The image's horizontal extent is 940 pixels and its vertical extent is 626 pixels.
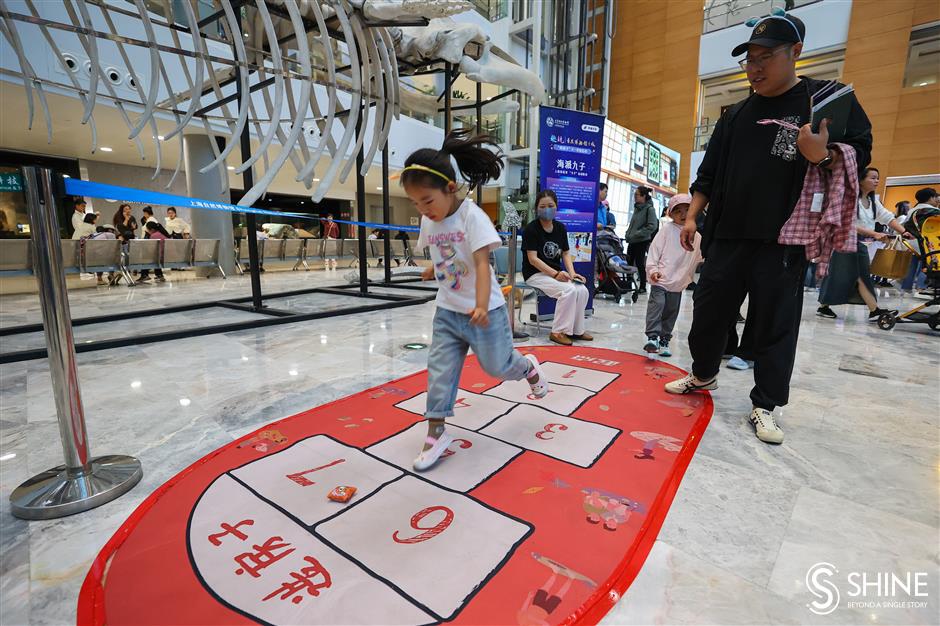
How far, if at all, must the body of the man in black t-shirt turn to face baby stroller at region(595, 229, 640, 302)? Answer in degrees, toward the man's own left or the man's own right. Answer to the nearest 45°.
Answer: approximately 90° to the man's own right

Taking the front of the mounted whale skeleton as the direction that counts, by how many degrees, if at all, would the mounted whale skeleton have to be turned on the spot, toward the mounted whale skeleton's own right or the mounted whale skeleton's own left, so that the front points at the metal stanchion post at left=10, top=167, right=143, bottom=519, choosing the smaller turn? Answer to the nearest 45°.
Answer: approximately 90° to the mounted whale skeleton's own right

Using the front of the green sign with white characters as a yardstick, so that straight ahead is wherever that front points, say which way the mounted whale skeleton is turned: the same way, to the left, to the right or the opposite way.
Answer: to the left

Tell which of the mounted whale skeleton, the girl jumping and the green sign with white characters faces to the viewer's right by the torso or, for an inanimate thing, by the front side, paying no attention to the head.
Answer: the mounted whale skeleton

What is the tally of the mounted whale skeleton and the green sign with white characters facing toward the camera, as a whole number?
1

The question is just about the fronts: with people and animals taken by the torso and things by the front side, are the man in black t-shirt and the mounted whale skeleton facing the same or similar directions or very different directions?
very different directions

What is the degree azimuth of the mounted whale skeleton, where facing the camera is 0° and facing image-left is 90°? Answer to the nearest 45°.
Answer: approximately 270°
